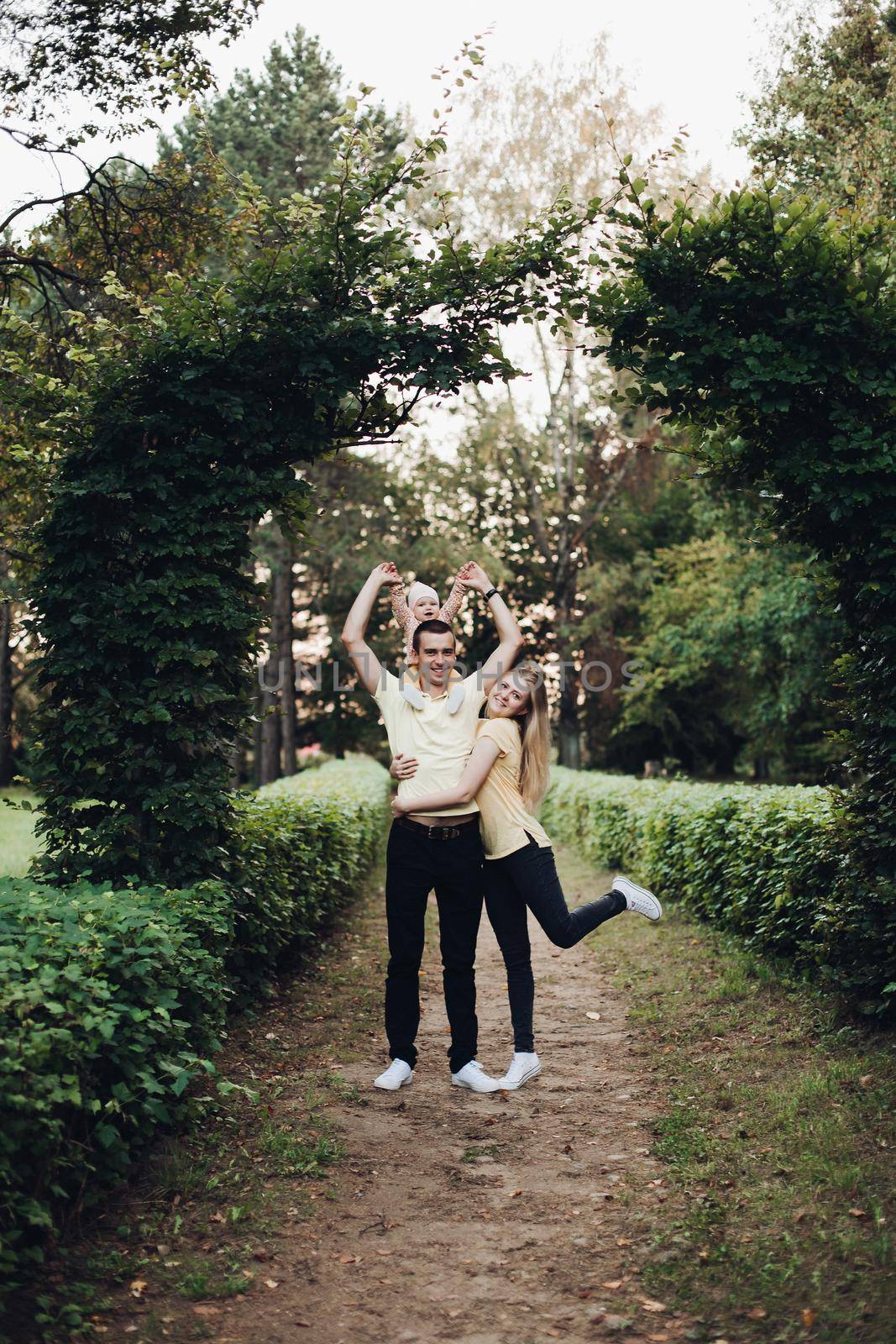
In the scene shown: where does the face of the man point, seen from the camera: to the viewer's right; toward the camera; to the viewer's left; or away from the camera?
toward the camera

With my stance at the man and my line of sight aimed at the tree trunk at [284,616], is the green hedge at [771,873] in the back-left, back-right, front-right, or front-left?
front-right

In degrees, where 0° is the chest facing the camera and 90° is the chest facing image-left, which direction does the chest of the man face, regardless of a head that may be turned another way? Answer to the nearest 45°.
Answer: approximately 0°

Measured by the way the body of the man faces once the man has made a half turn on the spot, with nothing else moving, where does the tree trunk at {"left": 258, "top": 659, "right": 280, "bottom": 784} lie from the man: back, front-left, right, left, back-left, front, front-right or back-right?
front

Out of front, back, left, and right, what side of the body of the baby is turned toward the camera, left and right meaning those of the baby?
front

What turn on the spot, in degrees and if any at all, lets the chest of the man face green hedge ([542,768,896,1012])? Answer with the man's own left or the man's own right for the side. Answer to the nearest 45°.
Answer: approximately 135° to the man's own left

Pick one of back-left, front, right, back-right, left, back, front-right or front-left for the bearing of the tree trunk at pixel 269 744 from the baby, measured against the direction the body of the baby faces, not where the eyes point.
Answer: back

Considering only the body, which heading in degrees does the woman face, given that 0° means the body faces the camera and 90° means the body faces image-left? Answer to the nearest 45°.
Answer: approximately 45°

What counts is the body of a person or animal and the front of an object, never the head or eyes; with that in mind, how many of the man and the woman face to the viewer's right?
0

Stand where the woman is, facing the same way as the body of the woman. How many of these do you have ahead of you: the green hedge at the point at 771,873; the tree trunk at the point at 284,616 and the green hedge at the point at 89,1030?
1

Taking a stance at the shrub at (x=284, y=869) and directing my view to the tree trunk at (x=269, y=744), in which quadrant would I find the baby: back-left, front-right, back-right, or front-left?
back-right
